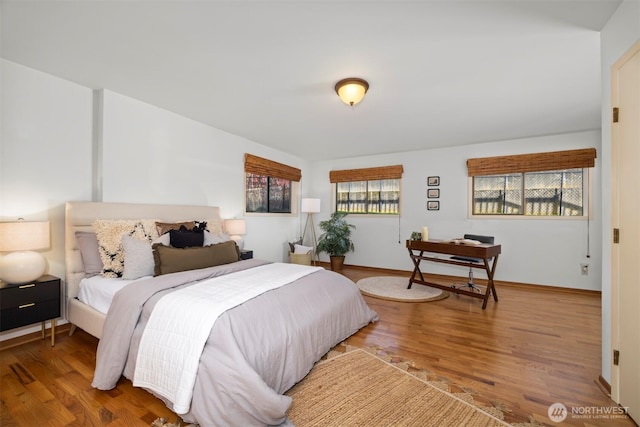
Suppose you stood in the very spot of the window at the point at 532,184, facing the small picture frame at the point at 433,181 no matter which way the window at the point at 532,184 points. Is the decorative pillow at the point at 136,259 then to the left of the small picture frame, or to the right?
left

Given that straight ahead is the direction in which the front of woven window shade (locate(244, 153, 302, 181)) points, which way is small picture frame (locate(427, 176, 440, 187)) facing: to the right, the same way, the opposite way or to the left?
to the right

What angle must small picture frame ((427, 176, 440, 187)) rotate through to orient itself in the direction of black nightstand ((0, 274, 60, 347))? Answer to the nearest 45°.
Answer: approximately 45° to its right

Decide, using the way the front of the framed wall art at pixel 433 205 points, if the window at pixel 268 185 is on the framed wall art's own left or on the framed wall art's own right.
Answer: on the framed wall art's own right

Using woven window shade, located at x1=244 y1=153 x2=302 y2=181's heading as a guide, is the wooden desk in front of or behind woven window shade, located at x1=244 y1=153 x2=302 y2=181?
in front

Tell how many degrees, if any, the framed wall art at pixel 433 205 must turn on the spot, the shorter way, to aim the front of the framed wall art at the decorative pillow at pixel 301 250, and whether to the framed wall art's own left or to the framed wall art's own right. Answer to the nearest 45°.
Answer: approximately 90° to the framed wall art's own right

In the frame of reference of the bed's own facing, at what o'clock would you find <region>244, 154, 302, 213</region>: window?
The window is roughly at 8 o'clock from the bed.

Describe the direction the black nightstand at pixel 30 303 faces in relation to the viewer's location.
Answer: facing the viewer and to the right of the viewer

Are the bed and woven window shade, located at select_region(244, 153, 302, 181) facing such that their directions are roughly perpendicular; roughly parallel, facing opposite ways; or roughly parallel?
roughly parallel

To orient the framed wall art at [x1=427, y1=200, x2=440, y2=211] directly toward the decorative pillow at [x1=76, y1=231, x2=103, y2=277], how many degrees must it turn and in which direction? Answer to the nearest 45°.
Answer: approximately 45° to its right

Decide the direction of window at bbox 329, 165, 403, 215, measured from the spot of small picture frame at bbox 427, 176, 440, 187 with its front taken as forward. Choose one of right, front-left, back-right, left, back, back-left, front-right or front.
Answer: right

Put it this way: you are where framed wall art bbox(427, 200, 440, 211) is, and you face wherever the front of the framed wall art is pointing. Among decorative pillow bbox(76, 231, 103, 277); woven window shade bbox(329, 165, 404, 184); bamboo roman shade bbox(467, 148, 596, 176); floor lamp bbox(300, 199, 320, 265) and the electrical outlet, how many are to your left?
2

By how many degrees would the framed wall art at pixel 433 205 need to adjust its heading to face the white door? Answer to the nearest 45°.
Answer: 0° — it already faces it

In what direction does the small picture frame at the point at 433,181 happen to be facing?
toward the camera

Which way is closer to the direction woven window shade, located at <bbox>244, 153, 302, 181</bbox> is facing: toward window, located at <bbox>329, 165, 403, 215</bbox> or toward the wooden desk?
the wooden desk

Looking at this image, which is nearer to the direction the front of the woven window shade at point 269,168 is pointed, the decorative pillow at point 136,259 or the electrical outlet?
the electrical outlet

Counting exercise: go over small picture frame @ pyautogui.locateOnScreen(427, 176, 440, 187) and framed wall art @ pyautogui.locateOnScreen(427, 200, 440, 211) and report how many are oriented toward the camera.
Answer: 2
